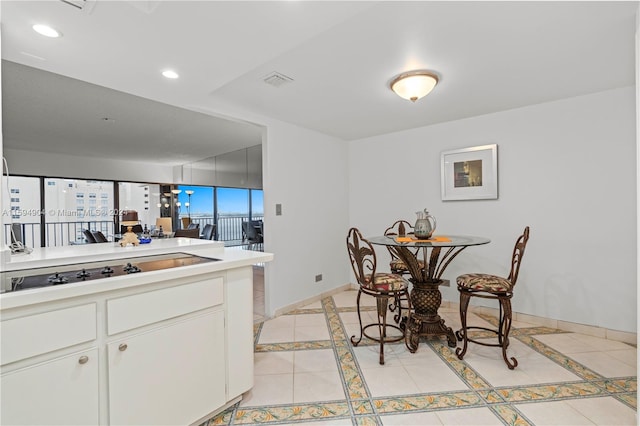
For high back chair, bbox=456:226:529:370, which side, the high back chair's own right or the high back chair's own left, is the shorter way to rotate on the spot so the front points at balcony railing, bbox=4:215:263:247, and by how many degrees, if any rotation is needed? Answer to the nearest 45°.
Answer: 0° — it already faces it

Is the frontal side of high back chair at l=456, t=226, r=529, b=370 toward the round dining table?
yes

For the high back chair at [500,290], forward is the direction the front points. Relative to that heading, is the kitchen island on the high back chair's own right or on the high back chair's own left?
on the high back chair's own left

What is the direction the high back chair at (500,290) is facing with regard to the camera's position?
facing to the left of the viewer

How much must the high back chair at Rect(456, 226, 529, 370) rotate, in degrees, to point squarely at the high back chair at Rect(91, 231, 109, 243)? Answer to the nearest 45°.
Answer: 0° — it already faces it

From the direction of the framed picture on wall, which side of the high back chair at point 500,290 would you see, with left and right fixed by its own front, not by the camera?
right
